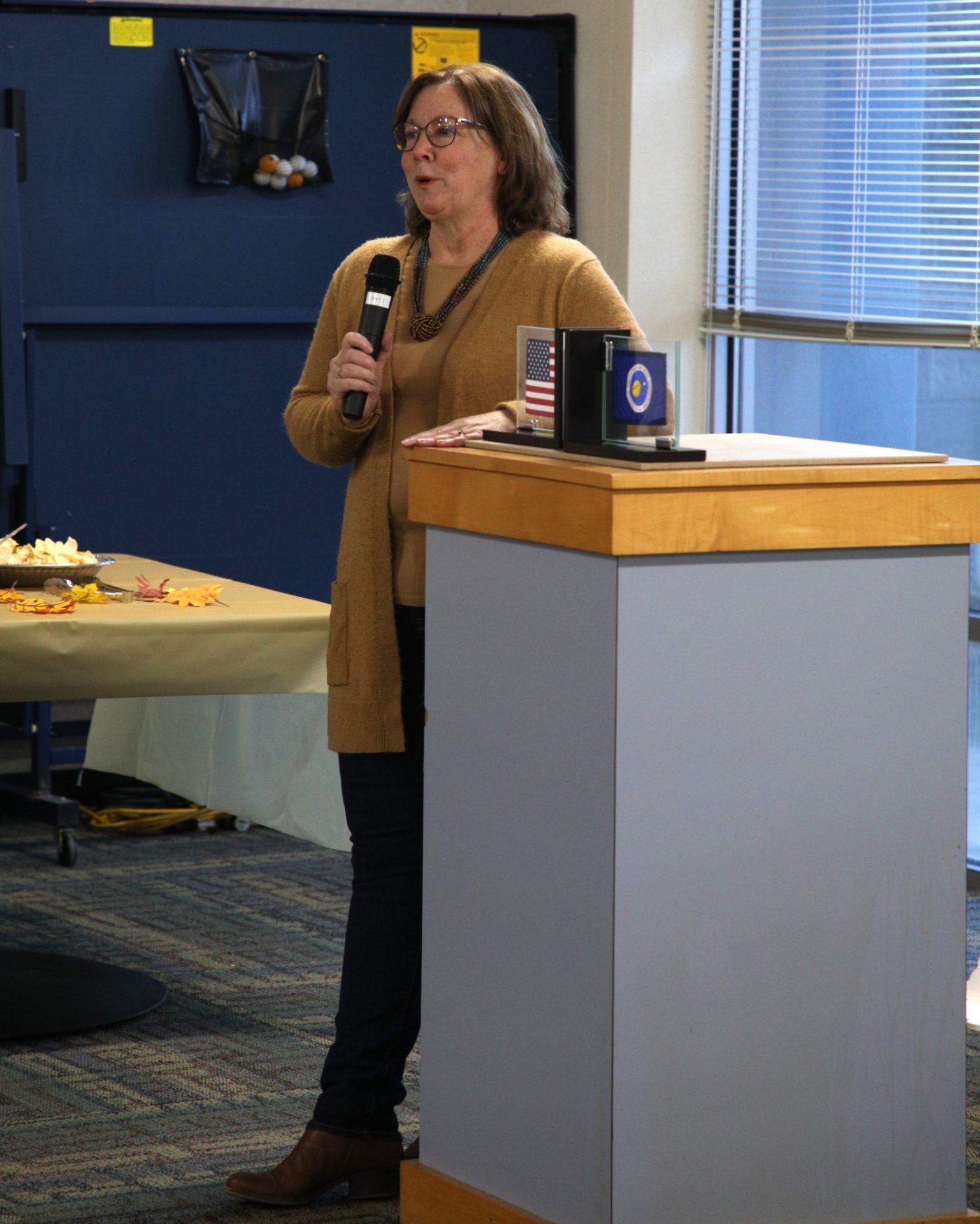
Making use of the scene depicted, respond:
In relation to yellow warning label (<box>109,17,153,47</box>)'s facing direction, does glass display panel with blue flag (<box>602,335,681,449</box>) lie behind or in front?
in front

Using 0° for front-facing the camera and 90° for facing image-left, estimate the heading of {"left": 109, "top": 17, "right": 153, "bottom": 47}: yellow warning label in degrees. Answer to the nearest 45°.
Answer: approximately 0°

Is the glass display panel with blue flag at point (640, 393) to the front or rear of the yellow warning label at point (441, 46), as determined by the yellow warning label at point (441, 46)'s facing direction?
to the front

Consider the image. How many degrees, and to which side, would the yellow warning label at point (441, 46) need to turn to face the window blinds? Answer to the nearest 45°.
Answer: approximately 45° to its left

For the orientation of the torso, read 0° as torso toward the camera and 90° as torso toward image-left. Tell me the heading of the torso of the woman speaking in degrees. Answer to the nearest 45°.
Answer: approximately 45°

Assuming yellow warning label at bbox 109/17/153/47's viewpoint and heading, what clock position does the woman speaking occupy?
The woman speaking is roughly at 12 o'clock from the yellow warning label.

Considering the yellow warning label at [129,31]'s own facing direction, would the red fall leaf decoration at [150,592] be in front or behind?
in front

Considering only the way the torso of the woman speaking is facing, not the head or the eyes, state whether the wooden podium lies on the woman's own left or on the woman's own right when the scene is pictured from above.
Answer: on the woman's own left

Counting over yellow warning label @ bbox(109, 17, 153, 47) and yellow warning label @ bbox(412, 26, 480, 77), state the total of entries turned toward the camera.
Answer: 2

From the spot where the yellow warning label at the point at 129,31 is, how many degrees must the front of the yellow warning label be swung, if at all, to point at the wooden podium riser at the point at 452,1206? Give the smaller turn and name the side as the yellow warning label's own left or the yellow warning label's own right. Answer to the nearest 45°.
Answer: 0° — it already faces it

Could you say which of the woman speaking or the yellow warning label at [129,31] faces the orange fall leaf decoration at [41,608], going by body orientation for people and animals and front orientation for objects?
the yellow warning label

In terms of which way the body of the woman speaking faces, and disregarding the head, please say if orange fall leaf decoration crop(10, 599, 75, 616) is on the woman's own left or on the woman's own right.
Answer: on the woman's own right

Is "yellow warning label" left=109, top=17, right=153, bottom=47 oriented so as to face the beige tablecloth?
yes

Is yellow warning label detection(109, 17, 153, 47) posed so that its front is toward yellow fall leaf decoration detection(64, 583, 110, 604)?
yes
